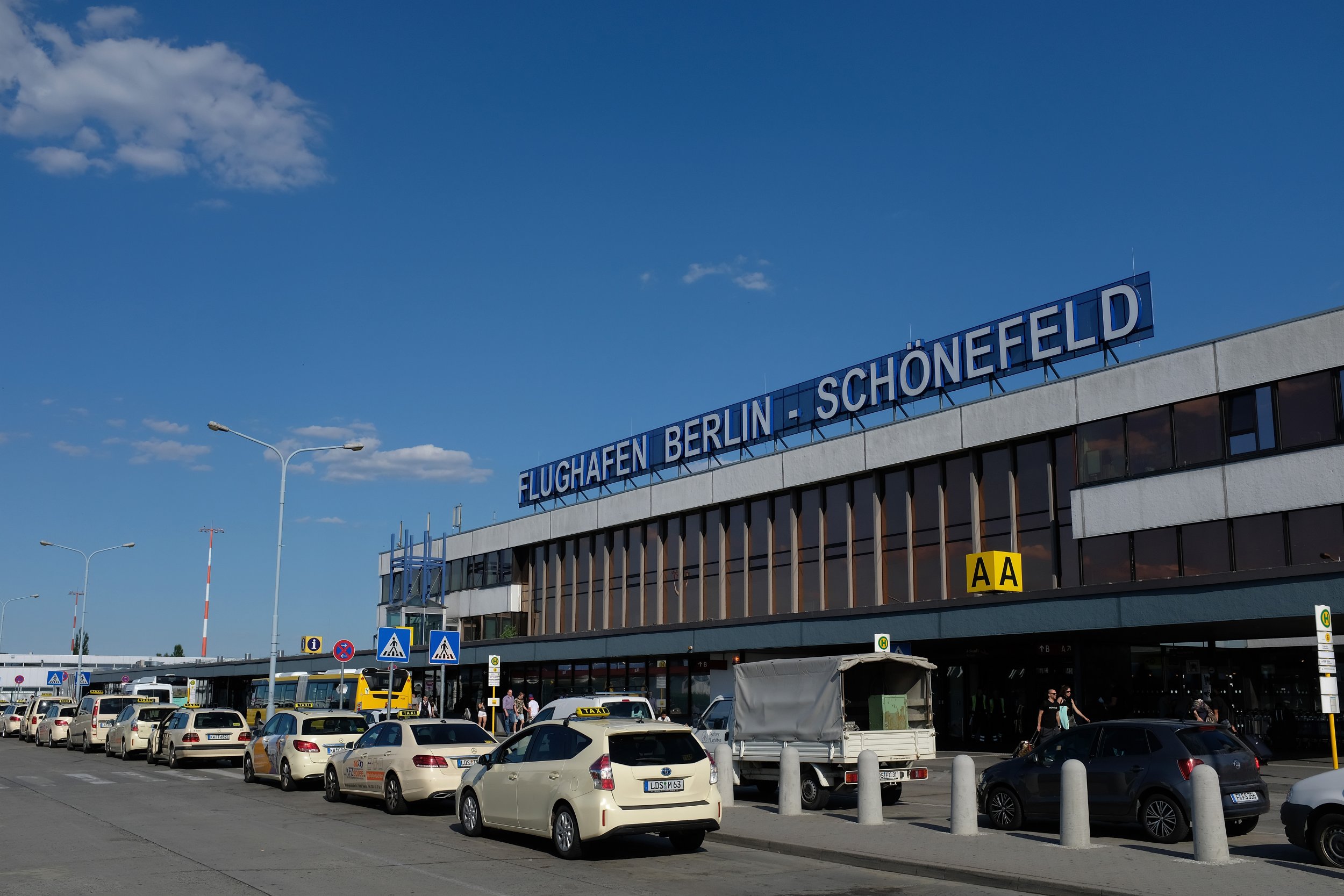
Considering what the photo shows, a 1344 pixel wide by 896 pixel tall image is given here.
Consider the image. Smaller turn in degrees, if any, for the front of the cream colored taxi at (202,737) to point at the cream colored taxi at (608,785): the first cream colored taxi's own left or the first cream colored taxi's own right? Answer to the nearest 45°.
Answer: approximately 135° to the first cream colored taxi's own left

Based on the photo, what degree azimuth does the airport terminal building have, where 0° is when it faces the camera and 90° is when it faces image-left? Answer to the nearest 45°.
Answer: approximately 45°

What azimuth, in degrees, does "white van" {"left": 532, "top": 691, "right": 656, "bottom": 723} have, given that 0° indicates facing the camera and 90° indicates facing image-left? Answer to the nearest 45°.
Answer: approximately 135°

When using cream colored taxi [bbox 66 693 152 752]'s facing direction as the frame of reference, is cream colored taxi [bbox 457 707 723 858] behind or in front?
behind

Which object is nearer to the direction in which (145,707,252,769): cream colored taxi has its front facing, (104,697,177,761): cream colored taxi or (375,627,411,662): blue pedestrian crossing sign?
the cream colored taxi

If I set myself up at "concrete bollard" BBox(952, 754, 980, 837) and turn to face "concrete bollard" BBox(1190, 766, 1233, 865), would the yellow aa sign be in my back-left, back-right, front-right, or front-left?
back-left

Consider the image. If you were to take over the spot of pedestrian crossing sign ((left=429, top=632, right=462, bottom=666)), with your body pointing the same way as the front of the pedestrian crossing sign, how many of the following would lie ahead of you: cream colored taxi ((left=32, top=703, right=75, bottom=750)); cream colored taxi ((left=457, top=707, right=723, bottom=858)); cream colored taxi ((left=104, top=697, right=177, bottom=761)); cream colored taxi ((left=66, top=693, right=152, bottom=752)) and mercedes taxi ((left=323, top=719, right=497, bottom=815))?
2

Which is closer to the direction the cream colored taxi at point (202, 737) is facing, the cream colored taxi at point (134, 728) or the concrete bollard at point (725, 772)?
the cream colored taxi

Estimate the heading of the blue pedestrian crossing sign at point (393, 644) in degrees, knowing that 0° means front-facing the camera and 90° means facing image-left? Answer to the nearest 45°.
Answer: approximately 0°

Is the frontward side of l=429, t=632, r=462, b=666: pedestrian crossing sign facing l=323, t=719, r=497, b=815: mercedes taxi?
yes

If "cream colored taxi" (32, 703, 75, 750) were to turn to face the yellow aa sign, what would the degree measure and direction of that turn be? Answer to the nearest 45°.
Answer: approximately 180°

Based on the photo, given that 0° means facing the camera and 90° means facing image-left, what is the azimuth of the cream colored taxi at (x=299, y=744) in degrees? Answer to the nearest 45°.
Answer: approximately 135°

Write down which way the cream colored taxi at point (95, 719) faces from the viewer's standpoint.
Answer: facing away from the viewer and to the left of the viewer

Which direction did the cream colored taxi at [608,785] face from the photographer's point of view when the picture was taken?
facing away from the viewer and to the left of the viewer
